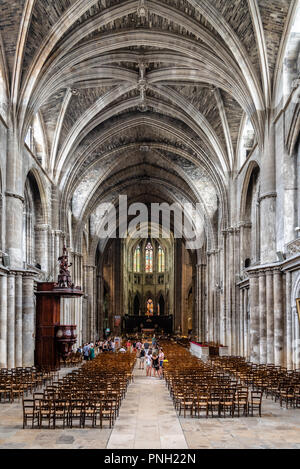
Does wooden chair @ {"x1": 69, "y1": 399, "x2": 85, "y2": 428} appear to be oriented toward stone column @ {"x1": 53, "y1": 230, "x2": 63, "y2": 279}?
yes

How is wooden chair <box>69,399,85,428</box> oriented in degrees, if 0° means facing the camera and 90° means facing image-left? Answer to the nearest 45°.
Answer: approximately 180°

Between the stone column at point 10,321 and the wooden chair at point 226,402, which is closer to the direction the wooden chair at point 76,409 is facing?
the stone column

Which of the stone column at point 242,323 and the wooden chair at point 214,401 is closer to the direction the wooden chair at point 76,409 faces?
the stone column
